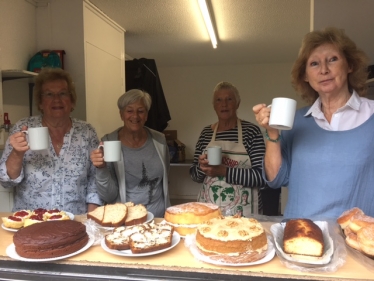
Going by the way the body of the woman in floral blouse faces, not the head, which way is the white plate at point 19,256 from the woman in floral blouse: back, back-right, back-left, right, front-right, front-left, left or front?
front

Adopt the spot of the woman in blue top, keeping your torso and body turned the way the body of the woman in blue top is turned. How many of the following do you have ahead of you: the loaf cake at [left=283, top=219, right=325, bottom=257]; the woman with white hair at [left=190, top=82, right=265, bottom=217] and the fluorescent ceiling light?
1

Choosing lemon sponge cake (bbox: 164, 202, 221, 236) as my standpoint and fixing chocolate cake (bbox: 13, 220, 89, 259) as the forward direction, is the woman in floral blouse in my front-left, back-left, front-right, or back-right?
front-right

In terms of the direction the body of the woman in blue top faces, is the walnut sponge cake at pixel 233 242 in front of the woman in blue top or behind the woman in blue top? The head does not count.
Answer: in front

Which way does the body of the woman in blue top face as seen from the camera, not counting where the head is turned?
toward the camera

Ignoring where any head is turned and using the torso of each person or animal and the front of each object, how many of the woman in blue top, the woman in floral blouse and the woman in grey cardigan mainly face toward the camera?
3

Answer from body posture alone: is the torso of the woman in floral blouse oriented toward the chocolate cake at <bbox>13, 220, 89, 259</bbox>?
yes

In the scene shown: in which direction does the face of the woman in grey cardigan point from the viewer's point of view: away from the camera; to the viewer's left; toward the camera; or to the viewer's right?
toward the camera

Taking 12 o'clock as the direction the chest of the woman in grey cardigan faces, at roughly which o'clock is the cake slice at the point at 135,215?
The cake slice is roughly at 12 o'clock from the woman in grey cardigan.

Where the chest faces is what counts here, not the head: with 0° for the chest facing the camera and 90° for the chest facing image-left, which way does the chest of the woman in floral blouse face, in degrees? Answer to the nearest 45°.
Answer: approximately 0°

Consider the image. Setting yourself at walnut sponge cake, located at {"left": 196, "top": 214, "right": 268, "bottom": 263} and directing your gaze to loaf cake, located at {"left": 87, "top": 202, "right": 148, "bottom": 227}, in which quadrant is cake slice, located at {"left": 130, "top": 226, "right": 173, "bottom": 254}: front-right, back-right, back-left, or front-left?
front-left

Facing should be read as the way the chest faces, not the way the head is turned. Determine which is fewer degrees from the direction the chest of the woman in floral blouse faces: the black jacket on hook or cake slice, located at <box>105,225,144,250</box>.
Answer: the cake slice

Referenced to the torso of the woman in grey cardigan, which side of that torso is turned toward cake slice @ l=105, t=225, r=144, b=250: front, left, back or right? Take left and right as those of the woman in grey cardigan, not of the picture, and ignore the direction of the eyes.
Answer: front

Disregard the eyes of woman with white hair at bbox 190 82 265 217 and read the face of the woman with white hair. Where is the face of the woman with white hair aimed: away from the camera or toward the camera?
toward the camera

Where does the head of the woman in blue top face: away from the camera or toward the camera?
toward the camera

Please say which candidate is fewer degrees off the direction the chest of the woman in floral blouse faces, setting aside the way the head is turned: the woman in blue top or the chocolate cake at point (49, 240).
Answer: the chocolate cake

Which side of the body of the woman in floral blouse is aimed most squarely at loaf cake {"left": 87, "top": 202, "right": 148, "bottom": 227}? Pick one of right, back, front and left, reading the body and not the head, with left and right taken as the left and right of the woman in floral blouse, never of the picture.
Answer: front
